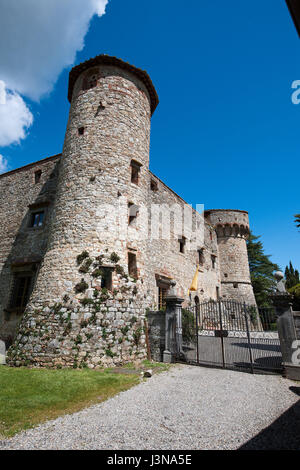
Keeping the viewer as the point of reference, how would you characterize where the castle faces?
facing the viewer and to the right of the viewer

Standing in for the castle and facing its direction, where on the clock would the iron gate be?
The iron gate is roughly at 11 o'clock from the castle.

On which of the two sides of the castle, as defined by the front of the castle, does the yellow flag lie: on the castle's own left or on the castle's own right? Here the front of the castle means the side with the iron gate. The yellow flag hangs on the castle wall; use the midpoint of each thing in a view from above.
on the castle's own left

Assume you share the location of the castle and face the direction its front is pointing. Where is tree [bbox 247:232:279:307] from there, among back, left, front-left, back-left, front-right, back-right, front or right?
left

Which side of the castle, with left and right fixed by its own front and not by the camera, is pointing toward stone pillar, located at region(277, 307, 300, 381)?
front
